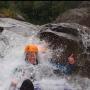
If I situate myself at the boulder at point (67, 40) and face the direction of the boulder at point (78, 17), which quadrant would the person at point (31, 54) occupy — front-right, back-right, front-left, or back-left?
back-left

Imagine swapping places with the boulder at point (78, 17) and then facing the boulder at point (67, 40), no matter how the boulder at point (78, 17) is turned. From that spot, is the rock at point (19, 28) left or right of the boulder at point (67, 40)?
right

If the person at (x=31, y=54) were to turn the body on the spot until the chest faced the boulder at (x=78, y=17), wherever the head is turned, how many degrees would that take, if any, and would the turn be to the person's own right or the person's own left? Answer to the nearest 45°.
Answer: approximately 135° to the person's own left

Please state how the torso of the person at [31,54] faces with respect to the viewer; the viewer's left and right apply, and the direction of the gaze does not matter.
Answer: facing the viewer
